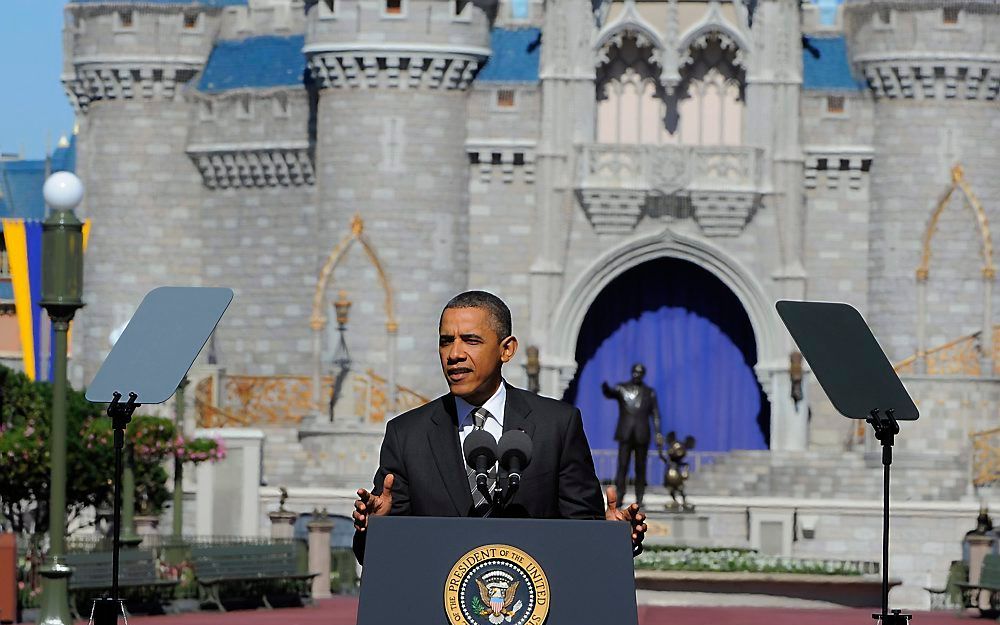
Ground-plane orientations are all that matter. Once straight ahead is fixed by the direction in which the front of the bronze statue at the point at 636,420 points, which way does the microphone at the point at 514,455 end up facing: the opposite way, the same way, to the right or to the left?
the opposite way

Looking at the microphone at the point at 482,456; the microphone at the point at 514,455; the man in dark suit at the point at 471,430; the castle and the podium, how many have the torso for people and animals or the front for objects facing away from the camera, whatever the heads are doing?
2

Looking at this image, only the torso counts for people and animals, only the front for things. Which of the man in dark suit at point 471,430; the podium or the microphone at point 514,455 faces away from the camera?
the microphone

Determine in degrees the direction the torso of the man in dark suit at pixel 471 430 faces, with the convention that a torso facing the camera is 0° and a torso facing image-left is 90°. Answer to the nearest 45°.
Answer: approximately 0°

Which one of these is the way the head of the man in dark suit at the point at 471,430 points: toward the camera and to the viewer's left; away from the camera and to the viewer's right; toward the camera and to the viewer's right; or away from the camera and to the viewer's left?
toward the camera and to the viewer's left

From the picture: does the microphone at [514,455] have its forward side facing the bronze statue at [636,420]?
yes

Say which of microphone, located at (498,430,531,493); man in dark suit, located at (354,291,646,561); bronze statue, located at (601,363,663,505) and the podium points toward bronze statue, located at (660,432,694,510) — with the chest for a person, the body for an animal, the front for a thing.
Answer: the microphone

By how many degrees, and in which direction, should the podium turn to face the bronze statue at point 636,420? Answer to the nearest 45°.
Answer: approximately 180°

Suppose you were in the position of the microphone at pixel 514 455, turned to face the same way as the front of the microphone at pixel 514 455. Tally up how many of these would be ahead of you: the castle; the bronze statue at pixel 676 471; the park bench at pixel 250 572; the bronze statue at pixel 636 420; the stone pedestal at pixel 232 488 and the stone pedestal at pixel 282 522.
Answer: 6

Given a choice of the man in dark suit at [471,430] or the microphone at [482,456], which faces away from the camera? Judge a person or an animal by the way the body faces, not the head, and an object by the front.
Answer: the microphone

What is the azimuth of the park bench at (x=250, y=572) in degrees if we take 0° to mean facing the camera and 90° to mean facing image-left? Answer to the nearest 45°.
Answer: approximately 315°

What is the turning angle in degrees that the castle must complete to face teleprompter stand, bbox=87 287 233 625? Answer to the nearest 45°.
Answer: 0° — it already faces it

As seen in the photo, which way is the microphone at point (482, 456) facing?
away from the camera

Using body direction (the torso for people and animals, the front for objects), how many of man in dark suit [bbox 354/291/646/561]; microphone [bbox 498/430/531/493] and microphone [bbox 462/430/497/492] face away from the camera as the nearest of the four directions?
2
